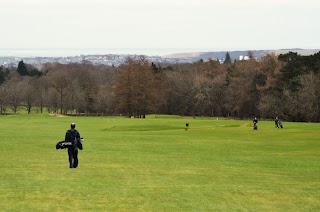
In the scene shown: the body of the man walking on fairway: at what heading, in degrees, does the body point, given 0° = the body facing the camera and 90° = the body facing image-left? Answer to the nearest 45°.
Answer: approximately 180°
